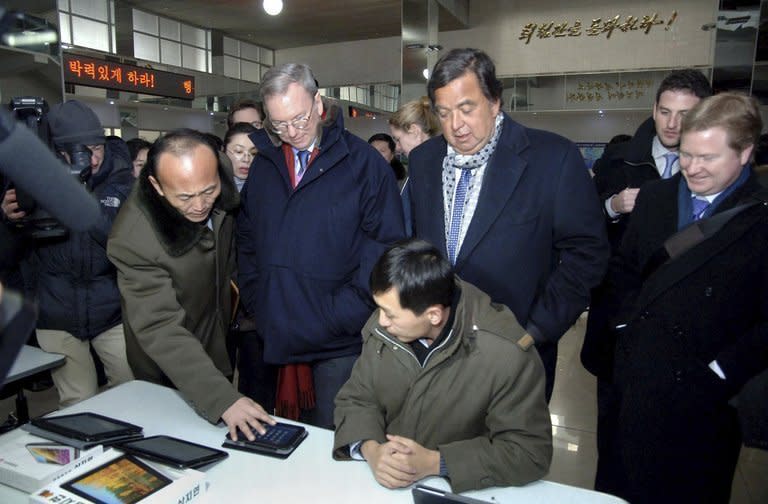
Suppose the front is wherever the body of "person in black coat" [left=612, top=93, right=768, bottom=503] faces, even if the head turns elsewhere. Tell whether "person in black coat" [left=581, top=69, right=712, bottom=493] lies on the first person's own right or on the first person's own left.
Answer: on the first person's own right

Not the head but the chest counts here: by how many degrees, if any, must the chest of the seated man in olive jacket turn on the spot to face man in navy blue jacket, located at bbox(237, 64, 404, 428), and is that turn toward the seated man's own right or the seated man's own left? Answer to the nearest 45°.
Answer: approximately 90° to the seated man's own right

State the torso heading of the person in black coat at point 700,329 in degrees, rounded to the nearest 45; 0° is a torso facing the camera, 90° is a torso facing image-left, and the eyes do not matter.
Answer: approximately 45°

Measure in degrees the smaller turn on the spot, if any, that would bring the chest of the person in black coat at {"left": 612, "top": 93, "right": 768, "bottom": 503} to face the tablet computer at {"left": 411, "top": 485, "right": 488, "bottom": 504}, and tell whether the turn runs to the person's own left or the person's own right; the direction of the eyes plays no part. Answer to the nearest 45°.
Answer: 0° — they already face it

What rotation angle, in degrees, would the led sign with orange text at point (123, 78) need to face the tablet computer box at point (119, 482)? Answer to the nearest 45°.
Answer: approximately 45° to its right

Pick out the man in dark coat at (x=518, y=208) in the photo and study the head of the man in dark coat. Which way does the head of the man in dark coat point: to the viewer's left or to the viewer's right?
to the viewer's left

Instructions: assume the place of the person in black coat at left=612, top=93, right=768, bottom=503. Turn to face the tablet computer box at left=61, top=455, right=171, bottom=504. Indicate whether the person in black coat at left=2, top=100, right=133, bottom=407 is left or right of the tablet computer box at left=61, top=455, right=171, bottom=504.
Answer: right

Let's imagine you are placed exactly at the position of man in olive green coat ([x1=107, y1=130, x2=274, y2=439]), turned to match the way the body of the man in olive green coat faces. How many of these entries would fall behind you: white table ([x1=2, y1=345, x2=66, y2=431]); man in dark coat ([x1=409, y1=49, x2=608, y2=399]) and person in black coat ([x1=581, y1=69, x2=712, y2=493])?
1

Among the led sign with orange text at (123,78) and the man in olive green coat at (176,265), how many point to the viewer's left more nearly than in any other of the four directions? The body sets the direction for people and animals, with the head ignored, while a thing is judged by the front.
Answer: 0

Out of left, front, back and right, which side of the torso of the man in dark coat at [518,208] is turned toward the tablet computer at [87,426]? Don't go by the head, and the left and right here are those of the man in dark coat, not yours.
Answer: front

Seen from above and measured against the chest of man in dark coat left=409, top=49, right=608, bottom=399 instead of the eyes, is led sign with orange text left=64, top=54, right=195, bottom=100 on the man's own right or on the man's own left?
on the man's own right

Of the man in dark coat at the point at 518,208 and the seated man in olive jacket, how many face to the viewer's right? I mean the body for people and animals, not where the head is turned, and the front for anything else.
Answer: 0

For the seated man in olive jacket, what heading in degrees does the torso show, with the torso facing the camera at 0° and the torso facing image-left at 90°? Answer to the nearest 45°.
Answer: approximately 45°
